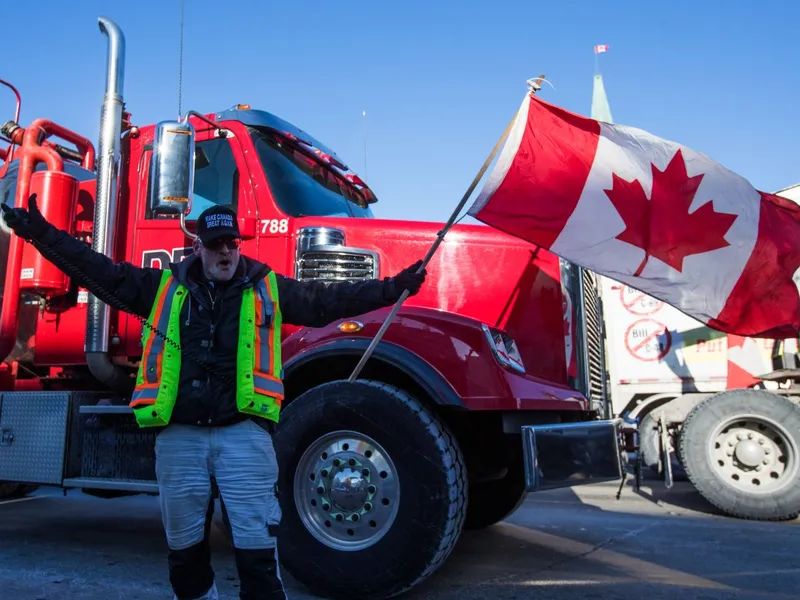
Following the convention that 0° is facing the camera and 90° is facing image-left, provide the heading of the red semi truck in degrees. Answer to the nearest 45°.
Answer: approximately 315°

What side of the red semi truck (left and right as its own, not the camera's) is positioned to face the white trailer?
left
